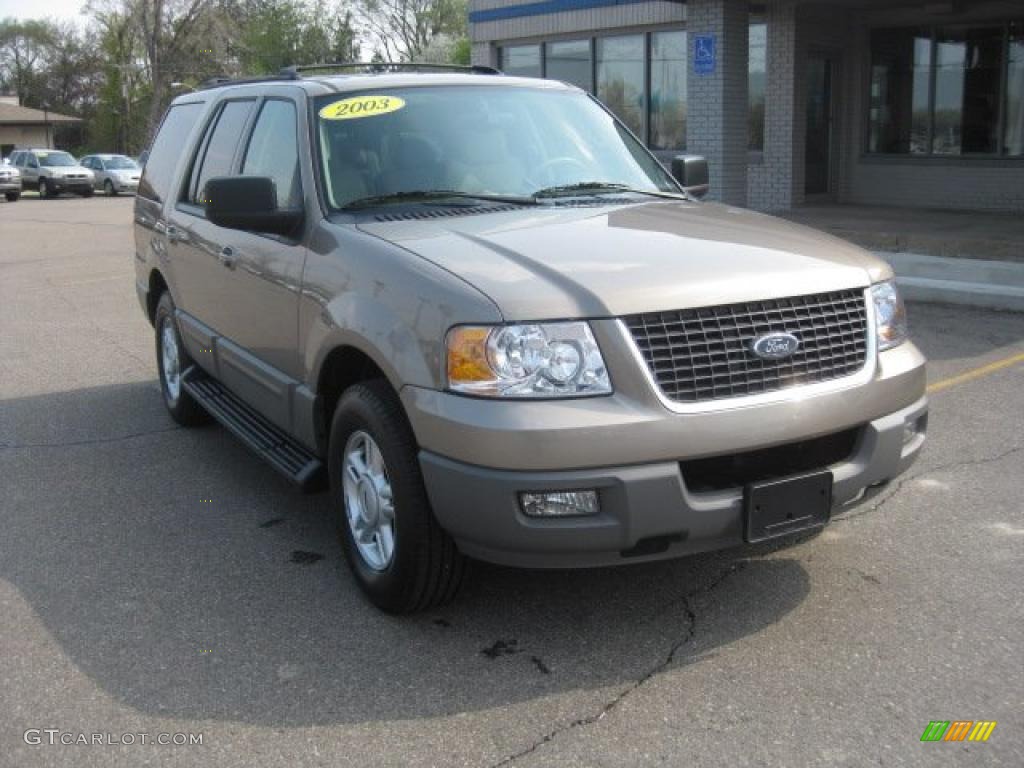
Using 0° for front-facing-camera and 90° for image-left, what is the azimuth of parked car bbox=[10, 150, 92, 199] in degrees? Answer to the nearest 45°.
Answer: approximately 315°

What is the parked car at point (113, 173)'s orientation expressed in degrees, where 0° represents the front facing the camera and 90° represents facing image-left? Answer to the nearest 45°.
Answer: approximately 315°

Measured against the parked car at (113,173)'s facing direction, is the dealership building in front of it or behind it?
in front

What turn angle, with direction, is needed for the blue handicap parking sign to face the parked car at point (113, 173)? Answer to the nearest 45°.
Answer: approximately 135° to its right

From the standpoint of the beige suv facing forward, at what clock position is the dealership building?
The dealership building is roughly at 8 o'clock from the beige suv.

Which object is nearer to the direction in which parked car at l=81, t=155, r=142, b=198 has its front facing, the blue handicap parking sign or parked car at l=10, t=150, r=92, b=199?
the blue handicap parking sign

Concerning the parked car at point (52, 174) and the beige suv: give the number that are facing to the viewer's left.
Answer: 0

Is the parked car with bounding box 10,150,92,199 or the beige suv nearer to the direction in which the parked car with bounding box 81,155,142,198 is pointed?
the beige suv

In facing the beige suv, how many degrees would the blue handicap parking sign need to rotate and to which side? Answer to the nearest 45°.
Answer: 0° — it already faces it

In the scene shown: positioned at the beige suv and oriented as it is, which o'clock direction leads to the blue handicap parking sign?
The blue handicap parking sign is roughly at 8 o'clock from the beige suv.

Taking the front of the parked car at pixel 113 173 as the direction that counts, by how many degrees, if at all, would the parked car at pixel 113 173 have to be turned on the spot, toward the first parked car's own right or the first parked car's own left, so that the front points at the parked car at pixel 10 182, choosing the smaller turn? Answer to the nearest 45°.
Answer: approximately 90° to the first parked car's own right

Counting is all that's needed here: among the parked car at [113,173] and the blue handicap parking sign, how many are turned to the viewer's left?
0
